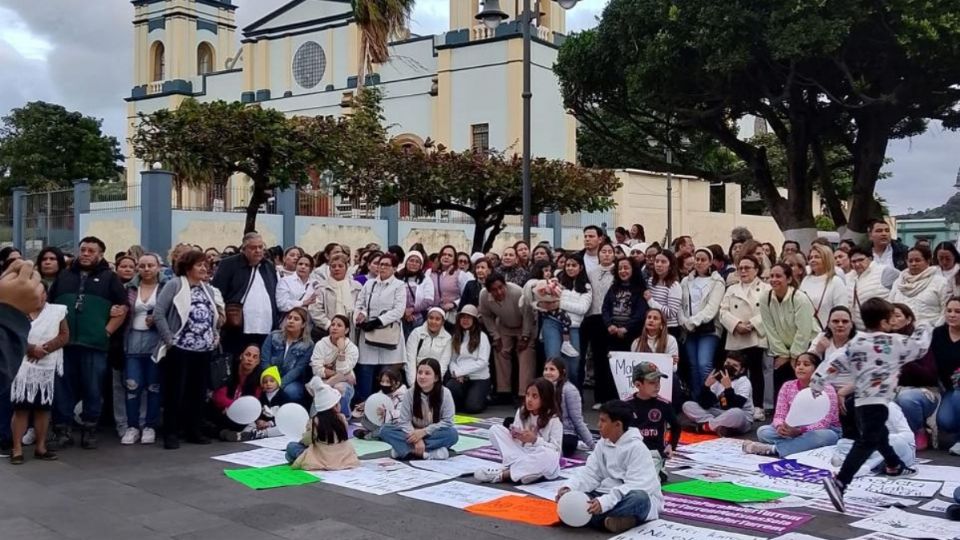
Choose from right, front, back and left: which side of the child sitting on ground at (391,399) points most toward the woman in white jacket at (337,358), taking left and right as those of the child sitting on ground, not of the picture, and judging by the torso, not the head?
right

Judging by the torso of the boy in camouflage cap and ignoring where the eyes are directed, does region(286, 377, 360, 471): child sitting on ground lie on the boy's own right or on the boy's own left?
on the boy's own right

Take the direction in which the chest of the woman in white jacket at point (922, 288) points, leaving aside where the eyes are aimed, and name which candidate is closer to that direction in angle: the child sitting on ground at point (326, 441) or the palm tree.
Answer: the child sitting on ground

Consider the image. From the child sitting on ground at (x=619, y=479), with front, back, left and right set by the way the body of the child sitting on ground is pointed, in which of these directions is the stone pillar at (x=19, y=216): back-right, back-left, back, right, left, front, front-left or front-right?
right

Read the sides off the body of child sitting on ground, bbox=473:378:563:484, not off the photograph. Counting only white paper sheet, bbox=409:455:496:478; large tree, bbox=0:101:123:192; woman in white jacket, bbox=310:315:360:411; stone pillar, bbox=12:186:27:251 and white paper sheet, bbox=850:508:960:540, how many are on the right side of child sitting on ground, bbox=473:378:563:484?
4

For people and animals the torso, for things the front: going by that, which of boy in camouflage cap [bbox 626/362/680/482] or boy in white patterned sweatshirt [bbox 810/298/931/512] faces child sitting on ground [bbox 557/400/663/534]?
the boy in camouflage cap

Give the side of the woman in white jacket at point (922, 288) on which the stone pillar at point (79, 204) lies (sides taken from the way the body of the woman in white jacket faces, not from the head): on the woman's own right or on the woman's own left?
on the woman's own right

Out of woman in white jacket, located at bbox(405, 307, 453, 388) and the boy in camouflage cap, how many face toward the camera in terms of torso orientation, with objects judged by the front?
2

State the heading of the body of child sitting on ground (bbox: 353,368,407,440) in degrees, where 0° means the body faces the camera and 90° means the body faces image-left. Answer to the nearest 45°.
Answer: approximately 45°

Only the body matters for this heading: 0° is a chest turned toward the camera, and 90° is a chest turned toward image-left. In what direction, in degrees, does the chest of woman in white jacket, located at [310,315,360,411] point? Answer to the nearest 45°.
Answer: approximately 0°

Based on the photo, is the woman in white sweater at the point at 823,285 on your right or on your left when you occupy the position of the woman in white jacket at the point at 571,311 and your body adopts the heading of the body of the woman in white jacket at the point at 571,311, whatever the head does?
on your left
